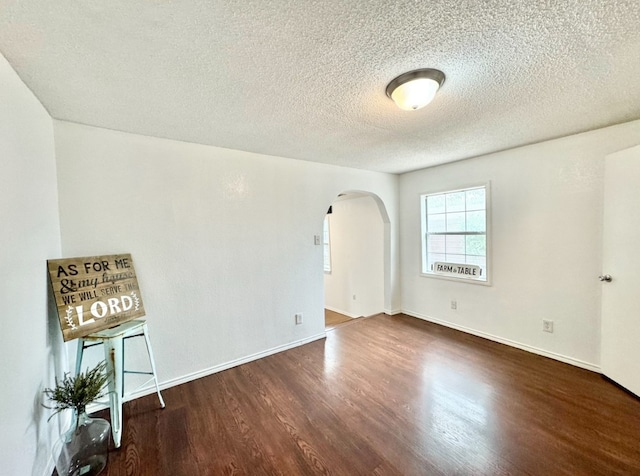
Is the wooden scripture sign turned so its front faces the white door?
yes

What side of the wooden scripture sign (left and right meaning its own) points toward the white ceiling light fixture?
front

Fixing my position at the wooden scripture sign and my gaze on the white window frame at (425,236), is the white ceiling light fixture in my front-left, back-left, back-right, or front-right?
front-right

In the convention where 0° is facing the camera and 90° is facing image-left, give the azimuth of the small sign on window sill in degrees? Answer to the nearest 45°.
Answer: approximately 45°

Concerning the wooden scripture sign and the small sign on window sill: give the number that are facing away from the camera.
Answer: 0

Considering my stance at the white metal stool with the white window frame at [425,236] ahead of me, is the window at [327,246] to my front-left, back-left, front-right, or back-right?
front-left

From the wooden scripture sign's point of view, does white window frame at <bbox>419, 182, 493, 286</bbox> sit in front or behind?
in front

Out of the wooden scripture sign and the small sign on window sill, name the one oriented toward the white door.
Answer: the wooden scripture sign

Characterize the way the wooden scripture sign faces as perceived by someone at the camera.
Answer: facing the viewer and to the right of the viewer
